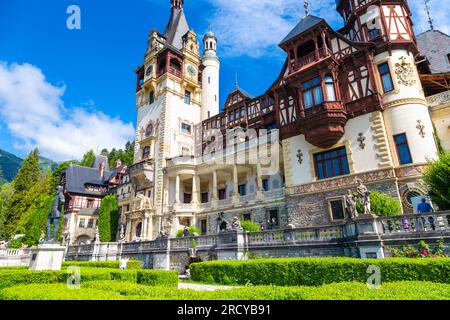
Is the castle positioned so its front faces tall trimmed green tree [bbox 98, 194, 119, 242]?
no

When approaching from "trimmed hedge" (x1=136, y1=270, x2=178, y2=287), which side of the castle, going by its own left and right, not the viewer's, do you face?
front

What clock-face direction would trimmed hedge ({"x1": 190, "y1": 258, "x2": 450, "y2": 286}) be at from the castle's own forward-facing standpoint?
The trimmed hedge is roughly at 11 o'clock from the castle.

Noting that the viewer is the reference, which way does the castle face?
facing the viewer and to the left of the viewer

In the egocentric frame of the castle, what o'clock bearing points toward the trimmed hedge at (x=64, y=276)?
The trimmed hedge is roughly at 12 o'clock from the castle.

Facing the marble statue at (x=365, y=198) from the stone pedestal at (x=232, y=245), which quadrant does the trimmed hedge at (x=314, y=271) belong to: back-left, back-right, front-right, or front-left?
front-right

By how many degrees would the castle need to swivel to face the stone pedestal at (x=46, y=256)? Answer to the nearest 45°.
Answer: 0° — it already faces it

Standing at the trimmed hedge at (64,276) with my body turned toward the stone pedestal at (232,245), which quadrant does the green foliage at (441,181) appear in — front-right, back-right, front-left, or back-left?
front-right

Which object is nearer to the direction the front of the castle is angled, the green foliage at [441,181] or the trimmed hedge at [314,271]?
the trimmed hedge

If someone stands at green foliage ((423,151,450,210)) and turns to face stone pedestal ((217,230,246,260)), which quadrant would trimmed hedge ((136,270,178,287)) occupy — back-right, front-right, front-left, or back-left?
front-left

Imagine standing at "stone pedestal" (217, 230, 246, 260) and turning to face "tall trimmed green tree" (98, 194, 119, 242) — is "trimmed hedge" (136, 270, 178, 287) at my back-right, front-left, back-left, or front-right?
back-left

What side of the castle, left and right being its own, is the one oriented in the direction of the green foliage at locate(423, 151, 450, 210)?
left
